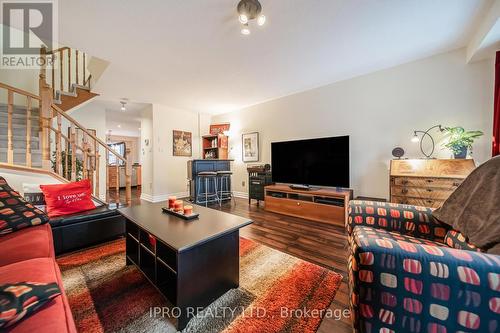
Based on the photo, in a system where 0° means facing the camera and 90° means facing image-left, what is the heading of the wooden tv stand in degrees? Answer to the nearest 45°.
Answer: approximately 45°

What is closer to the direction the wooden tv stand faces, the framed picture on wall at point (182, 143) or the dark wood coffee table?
the dark wood coffee table

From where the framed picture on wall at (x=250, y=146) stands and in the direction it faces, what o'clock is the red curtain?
The red curtain is roughly at 9 o'clock from the framed picture on wall.

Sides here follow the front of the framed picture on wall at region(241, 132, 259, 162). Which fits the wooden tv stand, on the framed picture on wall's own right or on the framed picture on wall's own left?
on the framed picture on wall's own left

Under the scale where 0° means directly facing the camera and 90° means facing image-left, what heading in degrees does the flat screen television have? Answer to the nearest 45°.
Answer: approximately 45°

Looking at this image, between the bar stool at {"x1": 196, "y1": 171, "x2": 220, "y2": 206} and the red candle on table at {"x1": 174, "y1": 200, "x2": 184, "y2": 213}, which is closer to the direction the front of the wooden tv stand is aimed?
the red candle on table

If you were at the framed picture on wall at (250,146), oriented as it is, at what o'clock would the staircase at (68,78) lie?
The staircase is roughly at 1 o'clock from the framed picture on wall.

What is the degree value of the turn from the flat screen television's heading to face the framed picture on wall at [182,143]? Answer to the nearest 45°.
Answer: approximately 45° to its right
